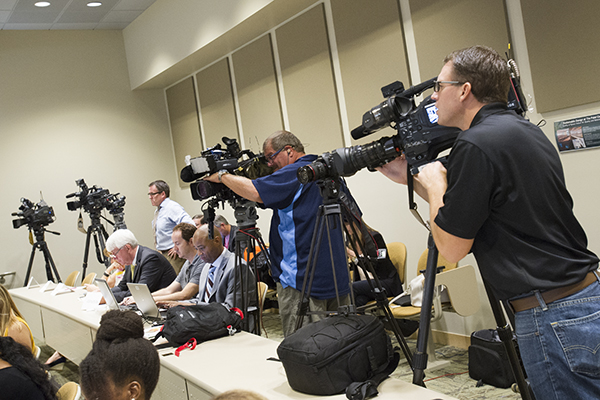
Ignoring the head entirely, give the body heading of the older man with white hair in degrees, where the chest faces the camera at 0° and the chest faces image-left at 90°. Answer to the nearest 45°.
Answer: approximately 45°

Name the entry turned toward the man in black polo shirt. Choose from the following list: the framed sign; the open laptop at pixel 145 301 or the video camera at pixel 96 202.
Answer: the framed sign

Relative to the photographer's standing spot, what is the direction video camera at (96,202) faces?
facing to the left of the viewer

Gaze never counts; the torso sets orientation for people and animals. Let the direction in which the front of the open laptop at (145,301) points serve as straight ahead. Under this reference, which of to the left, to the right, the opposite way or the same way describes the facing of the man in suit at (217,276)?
the opposite way

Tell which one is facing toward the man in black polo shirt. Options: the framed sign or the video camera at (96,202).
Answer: the framed sign

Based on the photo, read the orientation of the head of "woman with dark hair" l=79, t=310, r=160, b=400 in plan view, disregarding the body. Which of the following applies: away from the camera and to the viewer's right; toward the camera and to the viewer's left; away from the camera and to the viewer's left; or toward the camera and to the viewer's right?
away from the camera and to the viewer's left

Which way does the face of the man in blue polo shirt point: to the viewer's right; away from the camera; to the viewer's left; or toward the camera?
to the viewer's left

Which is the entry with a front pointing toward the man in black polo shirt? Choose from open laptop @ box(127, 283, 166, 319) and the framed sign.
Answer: the framed sign

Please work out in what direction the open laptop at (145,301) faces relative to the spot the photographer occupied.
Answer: facing away from the viewer and to the right of the viewer

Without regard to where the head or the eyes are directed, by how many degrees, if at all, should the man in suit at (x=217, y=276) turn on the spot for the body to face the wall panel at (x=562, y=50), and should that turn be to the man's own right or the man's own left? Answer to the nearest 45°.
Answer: approximately 135° to the man's own left

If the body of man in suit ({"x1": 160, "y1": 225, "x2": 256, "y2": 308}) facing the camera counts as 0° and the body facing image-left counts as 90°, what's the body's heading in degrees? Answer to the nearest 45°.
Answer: approximately 45°

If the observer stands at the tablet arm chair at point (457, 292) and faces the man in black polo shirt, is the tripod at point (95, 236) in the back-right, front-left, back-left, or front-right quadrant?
back-right
